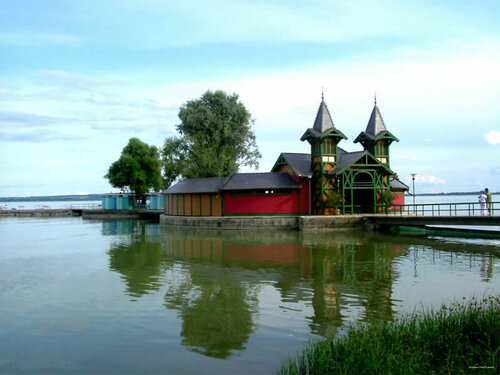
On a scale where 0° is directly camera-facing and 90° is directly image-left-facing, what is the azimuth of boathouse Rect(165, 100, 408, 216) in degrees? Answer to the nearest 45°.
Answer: approximately 315°

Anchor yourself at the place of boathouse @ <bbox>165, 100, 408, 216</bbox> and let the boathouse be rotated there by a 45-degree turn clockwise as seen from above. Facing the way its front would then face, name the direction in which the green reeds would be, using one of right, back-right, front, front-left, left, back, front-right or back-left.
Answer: front
